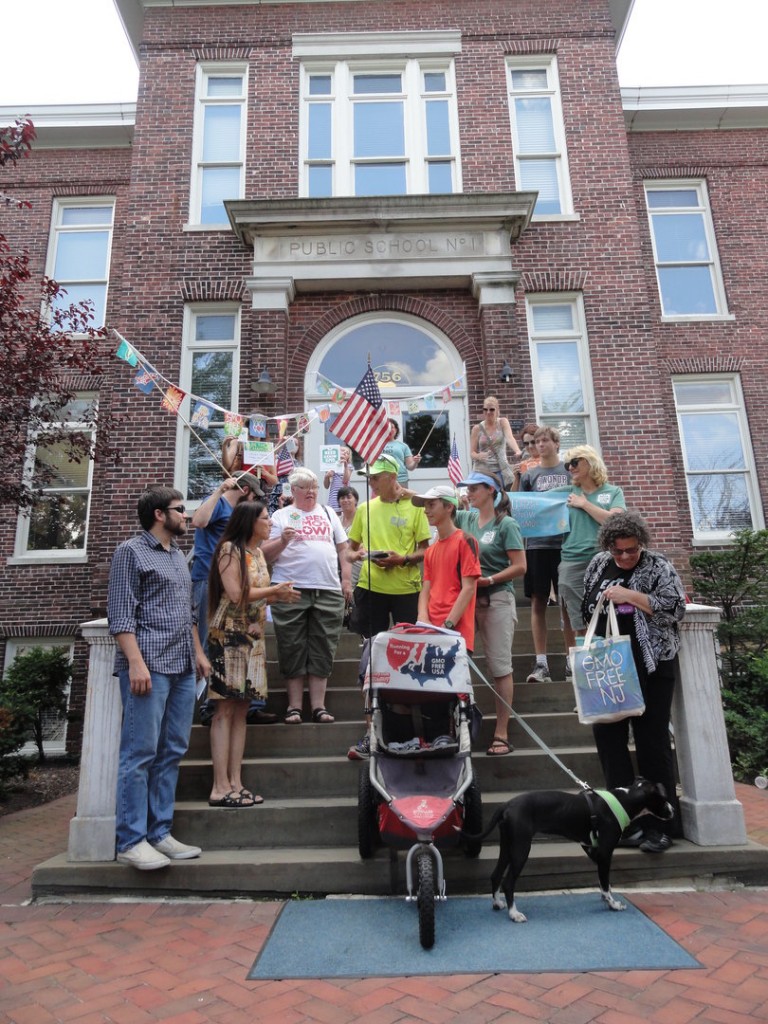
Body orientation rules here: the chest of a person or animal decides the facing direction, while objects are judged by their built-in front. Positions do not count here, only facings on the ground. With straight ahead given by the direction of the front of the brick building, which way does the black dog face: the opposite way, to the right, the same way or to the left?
to the left

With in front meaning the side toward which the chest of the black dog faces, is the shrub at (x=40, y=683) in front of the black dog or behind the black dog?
behind

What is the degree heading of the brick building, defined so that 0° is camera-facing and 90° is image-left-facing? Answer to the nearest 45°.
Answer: approximately 0°

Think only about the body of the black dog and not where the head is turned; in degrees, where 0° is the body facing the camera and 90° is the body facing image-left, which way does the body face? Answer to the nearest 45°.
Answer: approximately 270°

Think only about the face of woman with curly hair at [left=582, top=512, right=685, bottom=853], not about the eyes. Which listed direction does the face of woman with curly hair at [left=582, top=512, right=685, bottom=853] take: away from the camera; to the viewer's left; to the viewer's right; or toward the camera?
toward the camera

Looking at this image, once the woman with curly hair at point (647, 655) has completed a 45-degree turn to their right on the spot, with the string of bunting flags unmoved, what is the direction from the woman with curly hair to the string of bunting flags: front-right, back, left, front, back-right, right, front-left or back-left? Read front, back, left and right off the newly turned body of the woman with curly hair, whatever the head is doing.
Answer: front-right

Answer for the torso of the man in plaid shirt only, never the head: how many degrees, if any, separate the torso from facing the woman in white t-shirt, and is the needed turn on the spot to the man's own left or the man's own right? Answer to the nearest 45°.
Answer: approximately 90° to the man's own left

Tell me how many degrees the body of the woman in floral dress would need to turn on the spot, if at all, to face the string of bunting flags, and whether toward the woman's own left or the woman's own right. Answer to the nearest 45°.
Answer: approximately 90° to the woman's own left

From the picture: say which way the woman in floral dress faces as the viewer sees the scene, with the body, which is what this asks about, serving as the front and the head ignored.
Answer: to the viewer's right

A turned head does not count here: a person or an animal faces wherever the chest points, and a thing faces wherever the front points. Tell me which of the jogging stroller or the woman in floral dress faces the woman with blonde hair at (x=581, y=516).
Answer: the woman in floral dress

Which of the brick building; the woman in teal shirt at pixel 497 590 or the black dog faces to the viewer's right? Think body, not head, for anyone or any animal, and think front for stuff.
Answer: the black dog

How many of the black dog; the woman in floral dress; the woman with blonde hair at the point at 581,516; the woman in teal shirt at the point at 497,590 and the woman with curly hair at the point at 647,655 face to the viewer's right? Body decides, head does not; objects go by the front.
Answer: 2

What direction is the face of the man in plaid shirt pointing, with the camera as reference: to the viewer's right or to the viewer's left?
to the viewer's right

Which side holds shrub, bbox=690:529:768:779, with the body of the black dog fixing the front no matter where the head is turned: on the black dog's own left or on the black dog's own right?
on the black dog's own left

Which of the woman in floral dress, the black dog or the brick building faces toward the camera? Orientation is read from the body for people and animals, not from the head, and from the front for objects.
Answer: the brick building

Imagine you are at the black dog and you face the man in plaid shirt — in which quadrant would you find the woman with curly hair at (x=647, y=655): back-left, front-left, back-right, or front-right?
back-right

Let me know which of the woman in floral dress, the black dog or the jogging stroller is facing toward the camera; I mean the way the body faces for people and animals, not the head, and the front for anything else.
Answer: the jogging stroller
